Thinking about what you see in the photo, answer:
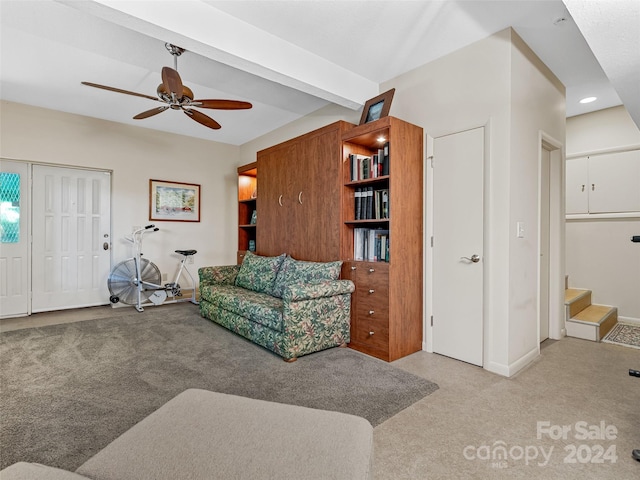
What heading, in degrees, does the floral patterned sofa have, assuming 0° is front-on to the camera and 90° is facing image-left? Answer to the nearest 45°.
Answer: approximately 45°

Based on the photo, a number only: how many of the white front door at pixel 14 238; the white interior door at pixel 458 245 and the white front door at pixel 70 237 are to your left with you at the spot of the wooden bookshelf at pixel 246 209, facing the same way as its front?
1

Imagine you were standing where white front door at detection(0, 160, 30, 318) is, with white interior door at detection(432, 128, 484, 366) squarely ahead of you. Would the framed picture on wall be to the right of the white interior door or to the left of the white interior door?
left
